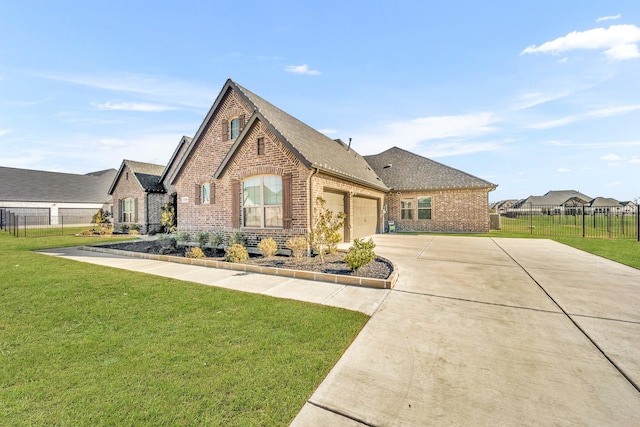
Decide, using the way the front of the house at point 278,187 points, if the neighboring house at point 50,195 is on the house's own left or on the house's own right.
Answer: on the house's own right

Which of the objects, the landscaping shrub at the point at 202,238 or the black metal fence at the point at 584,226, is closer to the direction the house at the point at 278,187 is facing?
the landscaping shrub

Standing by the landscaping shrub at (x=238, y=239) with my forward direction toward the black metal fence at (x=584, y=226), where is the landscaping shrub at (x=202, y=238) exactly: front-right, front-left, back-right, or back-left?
back-left

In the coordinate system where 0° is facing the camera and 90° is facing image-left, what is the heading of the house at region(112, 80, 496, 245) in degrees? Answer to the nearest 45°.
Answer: approximately 45°

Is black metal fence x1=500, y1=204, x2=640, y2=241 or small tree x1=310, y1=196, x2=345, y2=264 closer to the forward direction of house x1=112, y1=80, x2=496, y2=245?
the small tree

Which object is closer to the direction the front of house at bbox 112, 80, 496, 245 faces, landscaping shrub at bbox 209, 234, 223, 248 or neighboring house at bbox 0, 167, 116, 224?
the landscaping shrub

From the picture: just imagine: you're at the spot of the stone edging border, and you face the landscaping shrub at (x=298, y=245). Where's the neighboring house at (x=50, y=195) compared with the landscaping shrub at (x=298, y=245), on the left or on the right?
left

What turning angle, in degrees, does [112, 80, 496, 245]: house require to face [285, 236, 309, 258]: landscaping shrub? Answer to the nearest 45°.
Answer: approximately 45° to its left

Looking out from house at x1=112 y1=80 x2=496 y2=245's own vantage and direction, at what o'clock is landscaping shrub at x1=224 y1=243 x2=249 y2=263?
The landscaping shrub is roughly at 11 o'clock from the house.
